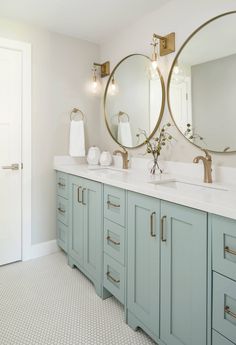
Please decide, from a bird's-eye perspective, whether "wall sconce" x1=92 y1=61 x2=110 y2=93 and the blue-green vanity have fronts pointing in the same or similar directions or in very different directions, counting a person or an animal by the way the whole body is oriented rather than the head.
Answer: same or similar directions

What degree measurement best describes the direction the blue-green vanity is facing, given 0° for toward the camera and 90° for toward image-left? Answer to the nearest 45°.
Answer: approximately 45°

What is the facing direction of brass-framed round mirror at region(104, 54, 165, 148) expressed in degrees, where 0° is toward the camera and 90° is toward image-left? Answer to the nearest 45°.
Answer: approximately 45°

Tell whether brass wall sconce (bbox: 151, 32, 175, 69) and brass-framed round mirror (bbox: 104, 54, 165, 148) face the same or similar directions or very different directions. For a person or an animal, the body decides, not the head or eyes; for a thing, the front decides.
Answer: same or similar directions

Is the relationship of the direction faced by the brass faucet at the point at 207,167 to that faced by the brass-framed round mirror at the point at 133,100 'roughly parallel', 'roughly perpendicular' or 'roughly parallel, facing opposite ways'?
roughly parallel

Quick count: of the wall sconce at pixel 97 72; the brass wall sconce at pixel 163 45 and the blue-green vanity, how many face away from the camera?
0

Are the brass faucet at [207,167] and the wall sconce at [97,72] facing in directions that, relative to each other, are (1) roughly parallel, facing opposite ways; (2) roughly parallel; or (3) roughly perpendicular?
roughly parallel

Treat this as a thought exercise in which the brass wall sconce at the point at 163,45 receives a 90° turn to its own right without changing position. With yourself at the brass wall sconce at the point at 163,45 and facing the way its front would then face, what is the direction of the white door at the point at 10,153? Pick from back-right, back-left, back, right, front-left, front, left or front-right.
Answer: front-left

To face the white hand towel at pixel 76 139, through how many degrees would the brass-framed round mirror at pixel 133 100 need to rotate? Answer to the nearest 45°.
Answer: approximately 90° to its right

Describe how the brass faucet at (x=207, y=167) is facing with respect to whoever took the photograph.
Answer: facing the viewer and to the left of the viewer

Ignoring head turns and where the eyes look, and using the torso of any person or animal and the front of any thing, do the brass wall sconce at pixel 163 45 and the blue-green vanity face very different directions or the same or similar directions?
same or similar directions

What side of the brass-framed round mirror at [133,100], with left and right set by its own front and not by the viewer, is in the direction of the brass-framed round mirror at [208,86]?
left
